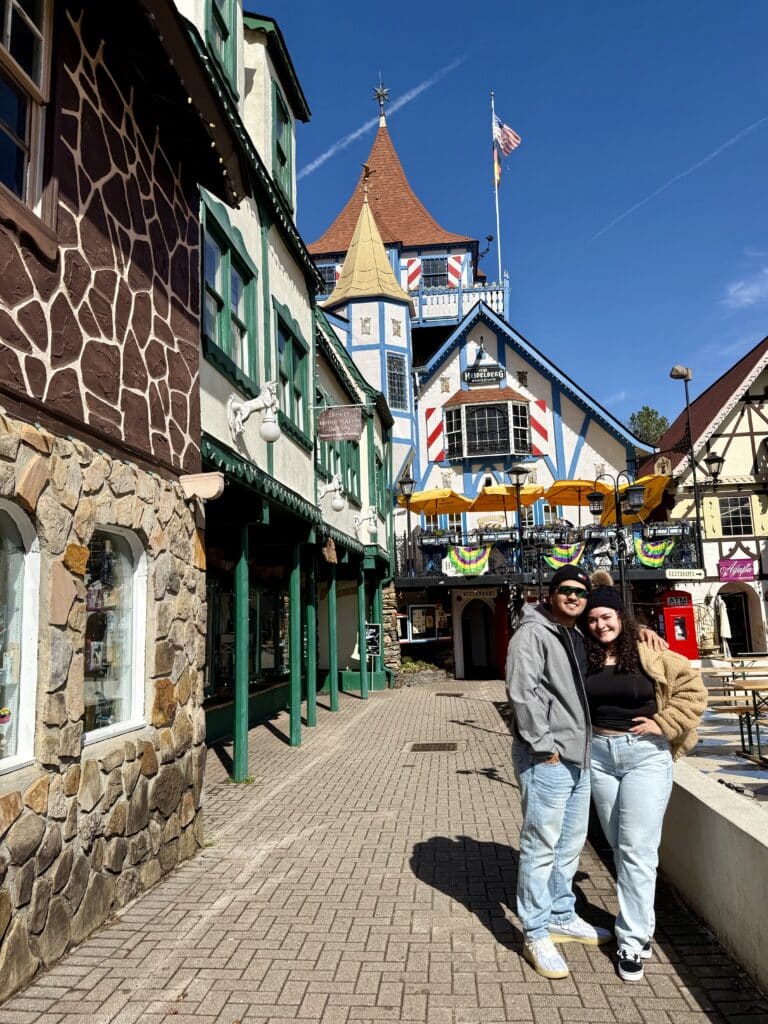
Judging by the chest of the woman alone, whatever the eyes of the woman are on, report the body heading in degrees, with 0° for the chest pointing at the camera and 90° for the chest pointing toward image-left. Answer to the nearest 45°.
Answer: approximately 0°

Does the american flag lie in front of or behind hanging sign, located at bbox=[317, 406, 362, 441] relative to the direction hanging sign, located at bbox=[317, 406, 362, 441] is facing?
behind

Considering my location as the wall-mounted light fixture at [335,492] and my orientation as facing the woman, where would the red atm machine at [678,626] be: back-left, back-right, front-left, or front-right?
back-left

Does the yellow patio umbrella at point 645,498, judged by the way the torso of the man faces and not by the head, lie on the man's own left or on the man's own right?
on the man's own left

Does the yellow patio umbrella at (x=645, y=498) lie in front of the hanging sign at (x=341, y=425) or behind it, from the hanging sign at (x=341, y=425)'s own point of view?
behind

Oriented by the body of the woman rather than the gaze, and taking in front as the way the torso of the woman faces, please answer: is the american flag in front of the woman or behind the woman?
behind

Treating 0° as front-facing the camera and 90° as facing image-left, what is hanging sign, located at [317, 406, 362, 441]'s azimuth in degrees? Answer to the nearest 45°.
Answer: approximately 0°

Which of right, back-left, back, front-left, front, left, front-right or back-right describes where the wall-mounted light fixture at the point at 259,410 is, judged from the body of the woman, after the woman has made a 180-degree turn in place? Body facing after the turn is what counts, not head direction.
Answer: front-left

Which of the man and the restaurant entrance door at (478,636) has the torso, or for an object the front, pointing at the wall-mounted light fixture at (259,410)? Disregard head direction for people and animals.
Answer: the restaurant entrance door

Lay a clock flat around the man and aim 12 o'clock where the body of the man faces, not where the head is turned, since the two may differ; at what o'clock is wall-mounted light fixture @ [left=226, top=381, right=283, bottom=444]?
The wall-mounted light fixture is roughly at 6 o'clock from the man.
